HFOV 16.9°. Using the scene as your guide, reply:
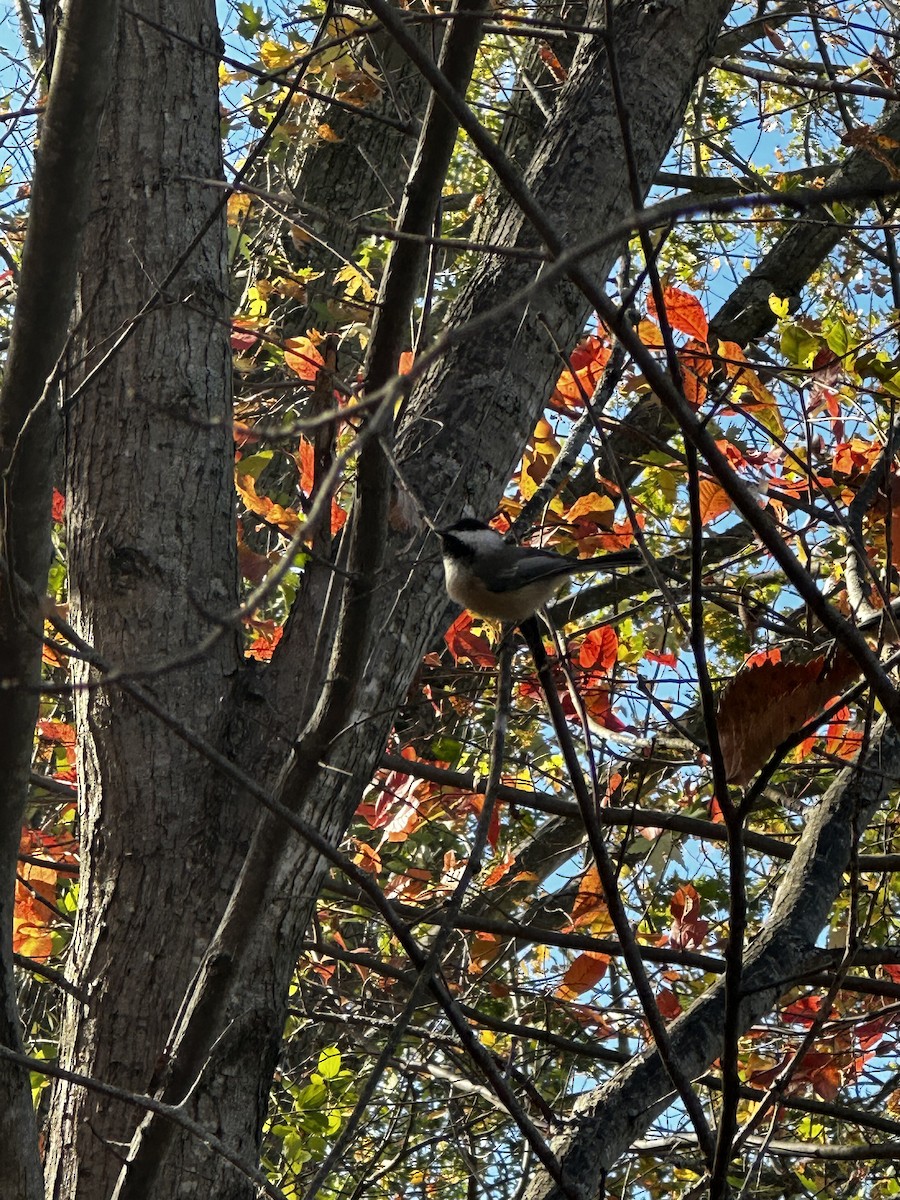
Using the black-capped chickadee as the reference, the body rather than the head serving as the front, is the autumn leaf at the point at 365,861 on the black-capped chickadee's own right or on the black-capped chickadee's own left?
on the black-capped chickadee's own right

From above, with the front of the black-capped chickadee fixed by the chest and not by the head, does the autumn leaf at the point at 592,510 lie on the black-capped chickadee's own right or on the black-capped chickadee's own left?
on the black-capped chickadee's own right

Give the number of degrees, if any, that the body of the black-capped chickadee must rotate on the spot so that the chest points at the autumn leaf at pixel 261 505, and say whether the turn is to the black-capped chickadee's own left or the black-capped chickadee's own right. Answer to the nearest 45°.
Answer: approximately 45° to the black-capped chickadee's own right

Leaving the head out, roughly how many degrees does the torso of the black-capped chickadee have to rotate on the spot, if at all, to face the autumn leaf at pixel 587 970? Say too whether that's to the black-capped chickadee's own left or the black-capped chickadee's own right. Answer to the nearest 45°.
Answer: approximately 90° to the black-capped chickadee's own right

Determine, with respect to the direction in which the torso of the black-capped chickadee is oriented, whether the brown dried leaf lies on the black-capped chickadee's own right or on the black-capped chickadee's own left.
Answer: on the black-capped chickadee's own left

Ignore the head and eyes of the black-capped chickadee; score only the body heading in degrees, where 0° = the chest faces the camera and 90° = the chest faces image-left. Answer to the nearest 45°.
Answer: approximately 90°

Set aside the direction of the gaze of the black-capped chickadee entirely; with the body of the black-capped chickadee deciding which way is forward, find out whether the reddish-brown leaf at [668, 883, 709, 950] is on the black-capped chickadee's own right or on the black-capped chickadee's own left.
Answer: on the black-capped chickadee's own right

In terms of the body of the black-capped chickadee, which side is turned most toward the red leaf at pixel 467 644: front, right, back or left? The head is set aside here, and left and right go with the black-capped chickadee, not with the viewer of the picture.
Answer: right
